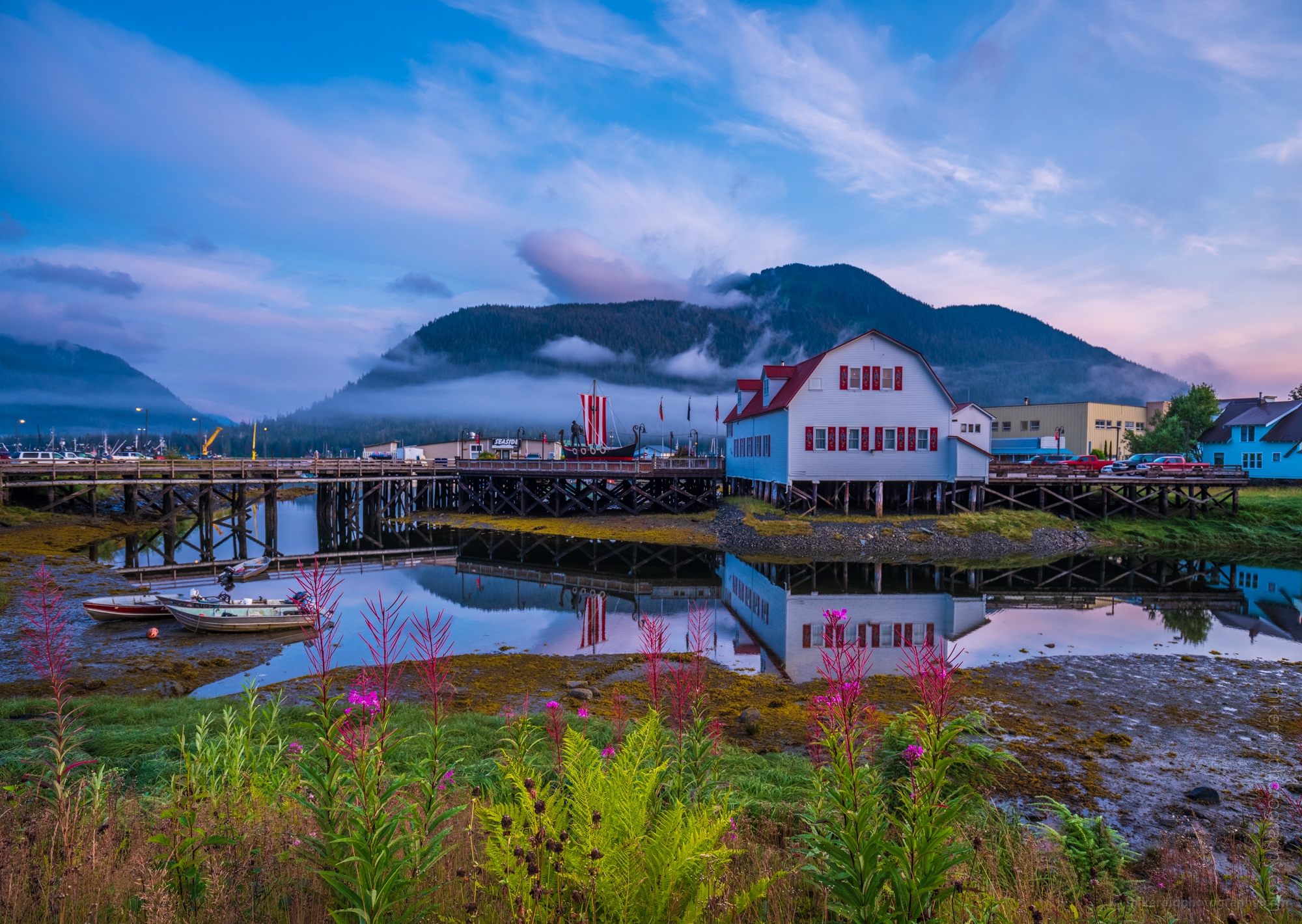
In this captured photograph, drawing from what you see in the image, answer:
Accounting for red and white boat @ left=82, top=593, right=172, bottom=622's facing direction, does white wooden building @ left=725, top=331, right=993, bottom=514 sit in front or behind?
behind

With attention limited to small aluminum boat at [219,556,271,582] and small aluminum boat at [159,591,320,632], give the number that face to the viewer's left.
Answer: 1

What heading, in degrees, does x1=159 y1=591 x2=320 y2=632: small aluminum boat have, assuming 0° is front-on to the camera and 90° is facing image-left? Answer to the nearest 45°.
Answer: approximately 90°

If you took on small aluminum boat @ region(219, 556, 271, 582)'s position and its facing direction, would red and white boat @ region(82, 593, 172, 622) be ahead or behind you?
behind

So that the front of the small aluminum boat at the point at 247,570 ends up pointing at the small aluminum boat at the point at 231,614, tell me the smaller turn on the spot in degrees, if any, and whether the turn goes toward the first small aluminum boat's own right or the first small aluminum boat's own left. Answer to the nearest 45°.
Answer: approximately 135° to the first small aluminum boat's own right

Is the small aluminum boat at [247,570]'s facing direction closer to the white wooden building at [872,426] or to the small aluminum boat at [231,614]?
the white wooden building

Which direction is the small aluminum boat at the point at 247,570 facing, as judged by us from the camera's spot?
facing away from the viewer and to the right of the viewer

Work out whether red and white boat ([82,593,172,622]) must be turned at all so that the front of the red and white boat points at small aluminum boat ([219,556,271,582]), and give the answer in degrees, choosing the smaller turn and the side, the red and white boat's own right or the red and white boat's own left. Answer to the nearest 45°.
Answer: approximately 135° to the red and white boat's own right

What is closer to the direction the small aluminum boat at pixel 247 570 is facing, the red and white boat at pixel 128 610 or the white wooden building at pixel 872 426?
the white wooden building

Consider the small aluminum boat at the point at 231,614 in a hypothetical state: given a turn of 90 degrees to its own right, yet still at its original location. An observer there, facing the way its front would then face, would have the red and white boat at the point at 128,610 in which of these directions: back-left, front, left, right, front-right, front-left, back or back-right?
front-left

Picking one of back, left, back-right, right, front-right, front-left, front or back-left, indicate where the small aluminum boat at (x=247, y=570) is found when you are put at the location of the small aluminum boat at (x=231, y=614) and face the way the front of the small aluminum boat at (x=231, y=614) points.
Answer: right

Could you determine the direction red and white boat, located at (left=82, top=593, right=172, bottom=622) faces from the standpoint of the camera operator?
facing to the left of the viewer
